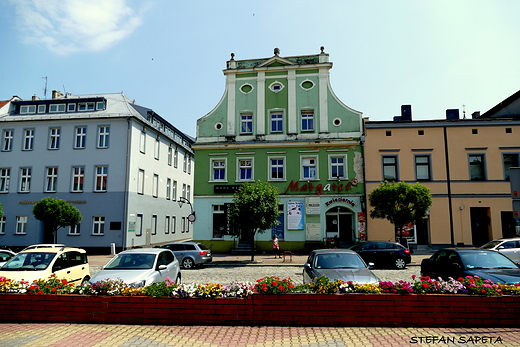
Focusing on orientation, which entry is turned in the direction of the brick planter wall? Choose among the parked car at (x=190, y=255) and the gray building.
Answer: the gray building

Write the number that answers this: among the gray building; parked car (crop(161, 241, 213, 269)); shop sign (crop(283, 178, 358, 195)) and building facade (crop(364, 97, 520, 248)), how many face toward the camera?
3

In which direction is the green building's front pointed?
toward the camera

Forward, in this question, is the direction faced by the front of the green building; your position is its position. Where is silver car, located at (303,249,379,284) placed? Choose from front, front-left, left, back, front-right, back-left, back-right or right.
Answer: front

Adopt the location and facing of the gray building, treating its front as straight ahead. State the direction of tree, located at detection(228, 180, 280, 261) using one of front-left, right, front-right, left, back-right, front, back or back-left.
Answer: front-left

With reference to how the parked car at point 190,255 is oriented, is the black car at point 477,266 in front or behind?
behind

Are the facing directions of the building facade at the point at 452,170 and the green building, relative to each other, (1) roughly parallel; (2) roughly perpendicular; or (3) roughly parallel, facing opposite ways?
roughly parallel

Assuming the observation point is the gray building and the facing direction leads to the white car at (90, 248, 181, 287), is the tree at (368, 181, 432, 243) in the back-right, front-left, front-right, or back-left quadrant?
front-left

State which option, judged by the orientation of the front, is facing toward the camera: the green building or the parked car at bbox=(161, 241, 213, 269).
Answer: the green building

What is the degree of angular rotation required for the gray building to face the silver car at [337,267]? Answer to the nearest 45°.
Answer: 0° — it already faces it

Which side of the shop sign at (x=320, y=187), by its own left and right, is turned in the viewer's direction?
front

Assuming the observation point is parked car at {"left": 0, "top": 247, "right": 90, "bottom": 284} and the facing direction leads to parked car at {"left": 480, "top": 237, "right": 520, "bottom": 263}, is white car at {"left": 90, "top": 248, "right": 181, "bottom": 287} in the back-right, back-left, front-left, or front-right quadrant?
front-right

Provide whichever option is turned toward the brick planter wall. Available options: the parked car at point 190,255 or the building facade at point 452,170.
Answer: the building facade

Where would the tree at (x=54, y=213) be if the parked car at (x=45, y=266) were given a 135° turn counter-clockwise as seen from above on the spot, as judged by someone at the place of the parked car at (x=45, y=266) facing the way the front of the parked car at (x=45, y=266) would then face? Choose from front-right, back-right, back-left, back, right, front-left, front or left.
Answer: left

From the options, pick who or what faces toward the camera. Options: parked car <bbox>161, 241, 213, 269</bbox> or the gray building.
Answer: the gray building

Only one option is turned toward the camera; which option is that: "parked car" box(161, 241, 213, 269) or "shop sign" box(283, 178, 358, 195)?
the shop sign

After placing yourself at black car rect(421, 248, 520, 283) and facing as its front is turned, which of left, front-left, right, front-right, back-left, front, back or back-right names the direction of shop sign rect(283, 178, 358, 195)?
back

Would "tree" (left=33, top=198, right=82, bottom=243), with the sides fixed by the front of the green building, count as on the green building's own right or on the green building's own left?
on the green building's own right
